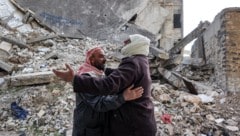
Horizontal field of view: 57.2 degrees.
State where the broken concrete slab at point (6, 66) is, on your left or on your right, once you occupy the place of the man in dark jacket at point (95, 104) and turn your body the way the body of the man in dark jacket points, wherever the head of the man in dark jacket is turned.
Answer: on your left

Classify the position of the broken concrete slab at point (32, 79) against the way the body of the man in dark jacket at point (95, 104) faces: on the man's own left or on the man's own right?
on the man's own left

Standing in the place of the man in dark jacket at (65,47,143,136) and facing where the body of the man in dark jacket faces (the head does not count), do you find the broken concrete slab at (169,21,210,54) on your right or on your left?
on your left

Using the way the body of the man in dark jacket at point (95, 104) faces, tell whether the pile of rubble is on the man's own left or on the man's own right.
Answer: on the man's own left

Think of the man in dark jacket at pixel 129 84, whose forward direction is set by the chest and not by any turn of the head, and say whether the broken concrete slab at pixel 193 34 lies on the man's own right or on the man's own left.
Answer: on the man's own right

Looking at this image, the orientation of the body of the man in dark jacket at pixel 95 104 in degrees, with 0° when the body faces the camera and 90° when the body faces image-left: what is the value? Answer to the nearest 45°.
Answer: approximately 270°

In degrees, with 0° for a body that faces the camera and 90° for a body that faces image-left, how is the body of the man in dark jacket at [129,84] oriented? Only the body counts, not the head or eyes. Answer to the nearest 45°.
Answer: approximately 90°

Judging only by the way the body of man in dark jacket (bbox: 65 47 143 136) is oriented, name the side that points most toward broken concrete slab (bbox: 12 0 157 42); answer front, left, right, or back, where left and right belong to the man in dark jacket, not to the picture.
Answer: left

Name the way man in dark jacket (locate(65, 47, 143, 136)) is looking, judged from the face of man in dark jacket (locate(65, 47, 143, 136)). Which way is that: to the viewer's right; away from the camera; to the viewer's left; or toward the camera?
to the viewer's right

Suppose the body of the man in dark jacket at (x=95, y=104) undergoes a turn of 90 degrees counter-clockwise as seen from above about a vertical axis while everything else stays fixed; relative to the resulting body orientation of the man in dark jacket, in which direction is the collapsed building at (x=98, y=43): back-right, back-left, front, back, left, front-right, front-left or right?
front

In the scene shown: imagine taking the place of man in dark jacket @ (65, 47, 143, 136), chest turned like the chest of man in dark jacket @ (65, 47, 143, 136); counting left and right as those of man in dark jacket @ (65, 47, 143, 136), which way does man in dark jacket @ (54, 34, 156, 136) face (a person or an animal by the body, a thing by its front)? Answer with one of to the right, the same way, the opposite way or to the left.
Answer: the opposite way
